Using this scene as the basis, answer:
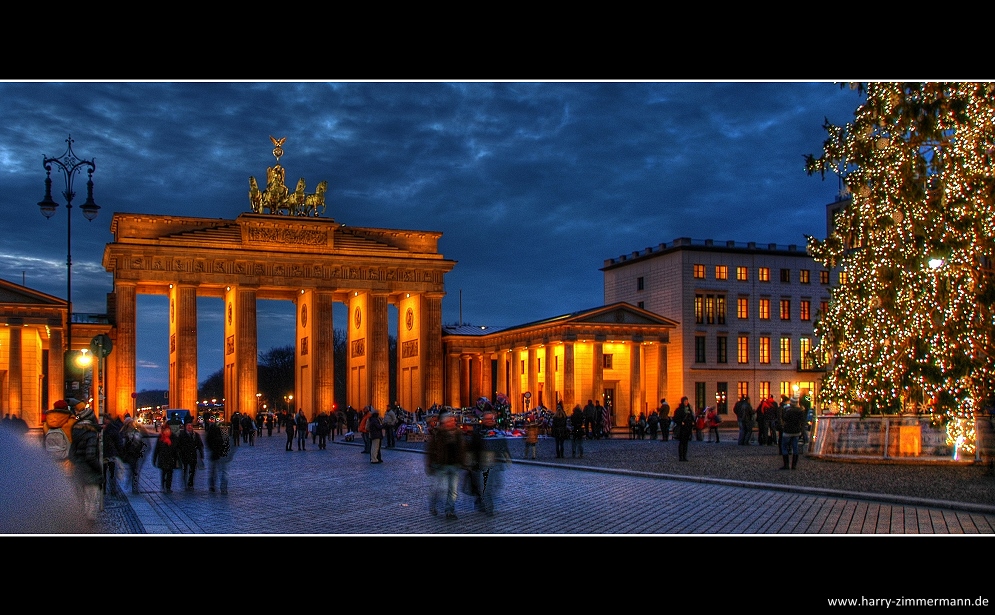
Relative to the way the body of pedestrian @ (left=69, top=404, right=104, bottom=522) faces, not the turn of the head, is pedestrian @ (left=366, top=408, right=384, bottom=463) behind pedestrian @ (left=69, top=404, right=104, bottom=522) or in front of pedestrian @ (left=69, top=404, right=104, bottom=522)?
in front

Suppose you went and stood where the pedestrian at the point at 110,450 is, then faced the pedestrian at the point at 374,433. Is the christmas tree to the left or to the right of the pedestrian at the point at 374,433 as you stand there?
right

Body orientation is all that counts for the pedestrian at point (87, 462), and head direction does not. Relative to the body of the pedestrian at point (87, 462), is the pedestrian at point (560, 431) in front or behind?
in front

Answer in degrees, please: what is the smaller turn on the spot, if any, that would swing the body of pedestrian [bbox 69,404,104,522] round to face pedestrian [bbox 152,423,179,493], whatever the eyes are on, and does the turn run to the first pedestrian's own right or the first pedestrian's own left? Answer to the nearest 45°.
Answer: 0° — they already face them

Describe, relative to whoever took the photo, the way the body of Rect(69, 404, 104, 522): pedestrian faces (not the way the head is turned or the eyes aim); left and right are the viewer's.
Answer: facing away from the viewer
